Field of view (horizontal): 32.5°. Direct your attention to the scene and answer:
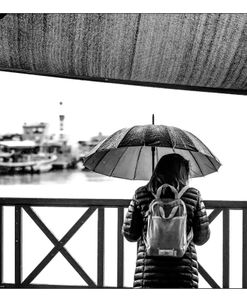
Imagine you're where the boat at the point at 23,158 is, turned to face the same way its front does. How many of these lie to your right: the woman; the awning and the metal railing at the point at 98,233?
3

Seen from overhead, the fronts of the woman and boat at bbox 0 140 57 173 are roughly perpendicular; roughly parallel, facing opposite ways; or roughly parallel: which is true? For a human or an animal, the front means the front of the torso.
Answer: roughly perpendicular

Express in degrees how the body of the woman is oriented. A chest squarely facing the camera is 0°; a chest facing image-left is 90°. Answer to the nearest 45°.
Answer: approximately 180°

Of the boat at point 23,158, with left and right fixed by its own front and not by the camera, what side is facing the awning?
right

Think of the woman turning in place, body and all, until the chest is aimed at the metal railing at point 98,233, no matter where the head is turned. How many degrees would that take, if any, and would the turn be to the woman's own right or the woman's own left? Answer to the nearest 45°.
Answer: approximately 45° to the woman's own left

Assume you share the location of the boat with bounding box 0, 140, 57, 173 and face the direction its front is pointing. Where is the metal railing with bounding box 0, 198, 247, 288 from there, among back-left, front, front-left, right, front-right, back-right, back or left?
right

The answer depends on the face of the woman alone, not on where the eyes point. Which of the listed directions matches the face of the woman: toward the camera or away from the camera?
away from the camera

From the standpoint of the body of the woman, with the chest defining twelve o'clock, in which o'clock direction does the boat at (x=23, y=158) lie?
The boat is roughly at 11 o'clock from the woman.

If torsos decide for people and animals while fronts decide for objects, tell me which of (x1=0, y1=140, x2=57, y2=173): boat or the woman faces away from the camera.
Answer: the woman
